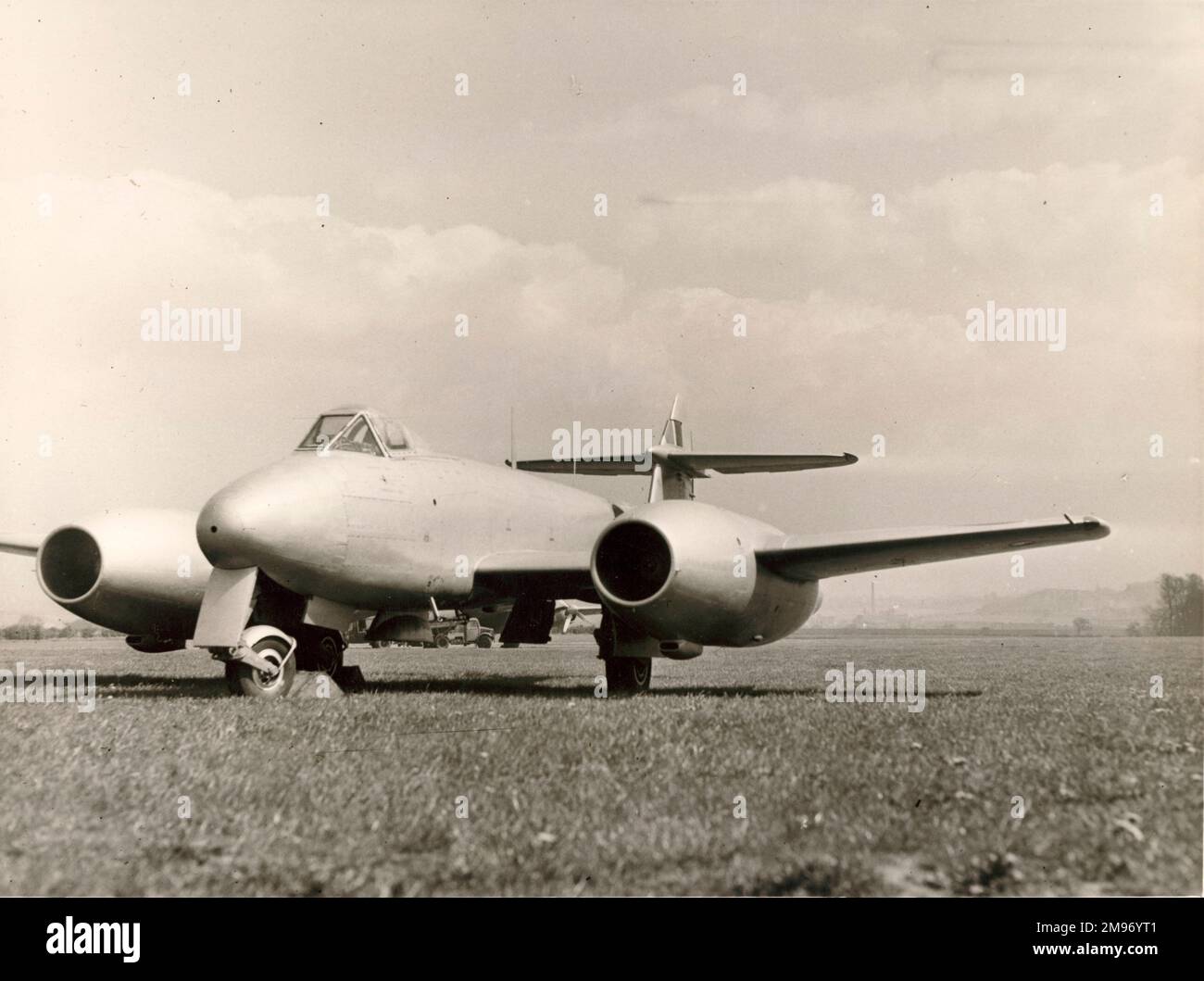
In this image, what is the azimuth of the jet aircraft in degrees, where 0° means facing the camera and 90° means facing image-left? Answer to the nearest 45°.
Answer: approximately 45°
